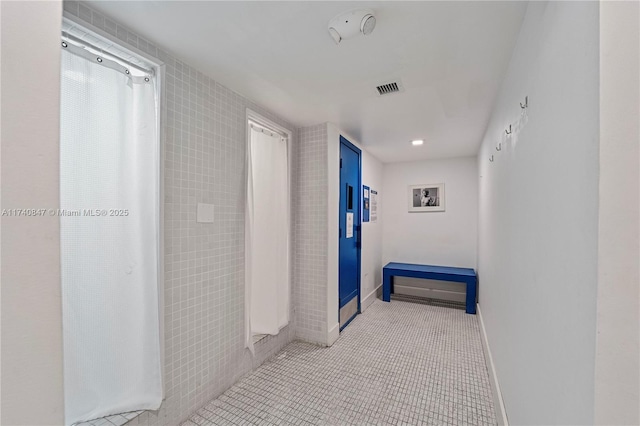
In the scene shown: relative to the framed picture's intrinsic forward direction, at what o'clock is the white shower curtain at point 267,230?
The white shower curtain is roughly at 1 o'clock from the framed picture.

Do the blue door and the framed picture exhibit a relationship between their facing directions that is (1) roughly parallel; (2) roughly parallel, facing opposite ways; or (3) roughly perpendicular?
roughly perpendicular

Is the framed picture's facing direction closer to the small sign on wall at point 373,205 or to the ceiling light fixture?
the ceiling light fixture

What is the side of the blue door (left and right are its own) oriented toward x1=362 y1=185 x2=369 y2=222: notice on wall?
left

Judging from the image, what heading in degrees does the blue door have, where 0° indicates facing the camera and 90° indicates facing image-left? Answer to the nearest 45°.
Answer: approximately 270°

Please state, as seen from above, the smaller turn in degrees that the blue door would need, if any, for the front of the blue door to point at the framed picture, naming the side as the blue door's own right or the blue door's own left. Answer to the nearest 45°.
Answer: approximately 45° to the blue door's own left

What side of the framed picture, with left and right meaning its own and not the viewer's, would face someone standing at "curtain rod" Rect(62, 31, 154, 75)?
front

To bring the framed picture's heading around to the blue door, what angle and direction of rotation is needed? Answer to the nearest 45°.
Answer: approximately 45° to its right

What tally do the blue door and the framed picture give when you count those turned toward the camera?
1

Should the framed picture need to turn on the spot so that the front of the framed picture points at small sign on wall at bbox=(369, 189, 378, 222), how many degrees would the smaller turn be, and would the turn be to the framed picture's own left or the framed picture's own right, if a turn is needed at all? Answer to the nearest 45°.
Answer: approximately 45° to the framed picture's own right

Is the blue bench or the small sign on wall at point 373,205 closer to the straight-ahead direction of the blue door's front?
the blue bench

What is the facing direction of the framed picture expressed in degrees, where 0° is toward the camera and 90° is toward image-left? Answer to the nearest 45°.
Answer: approximately 0°

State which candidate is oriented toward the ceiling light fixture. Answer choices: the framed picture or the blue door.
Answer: the framed picture
